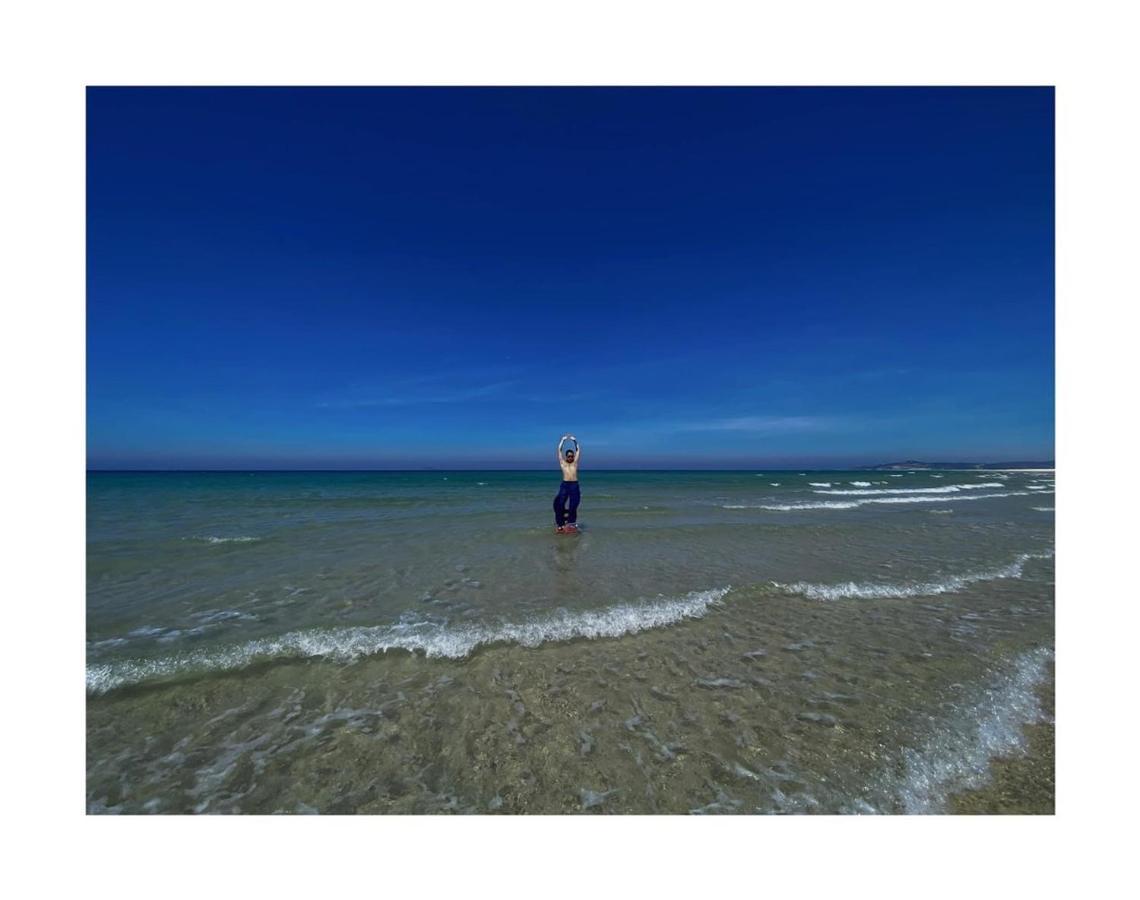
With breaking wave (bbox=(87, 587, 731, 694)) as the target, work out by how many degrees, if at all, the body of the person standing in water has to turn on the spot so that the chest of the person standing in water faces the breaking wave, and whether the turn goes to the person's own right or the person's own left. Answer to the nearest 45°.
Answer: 0° — they already face it

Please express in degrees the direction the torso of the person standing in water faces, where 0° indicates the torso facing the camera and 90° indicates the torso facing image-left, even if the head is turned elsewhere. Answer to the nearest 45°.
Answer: approximately 0°
